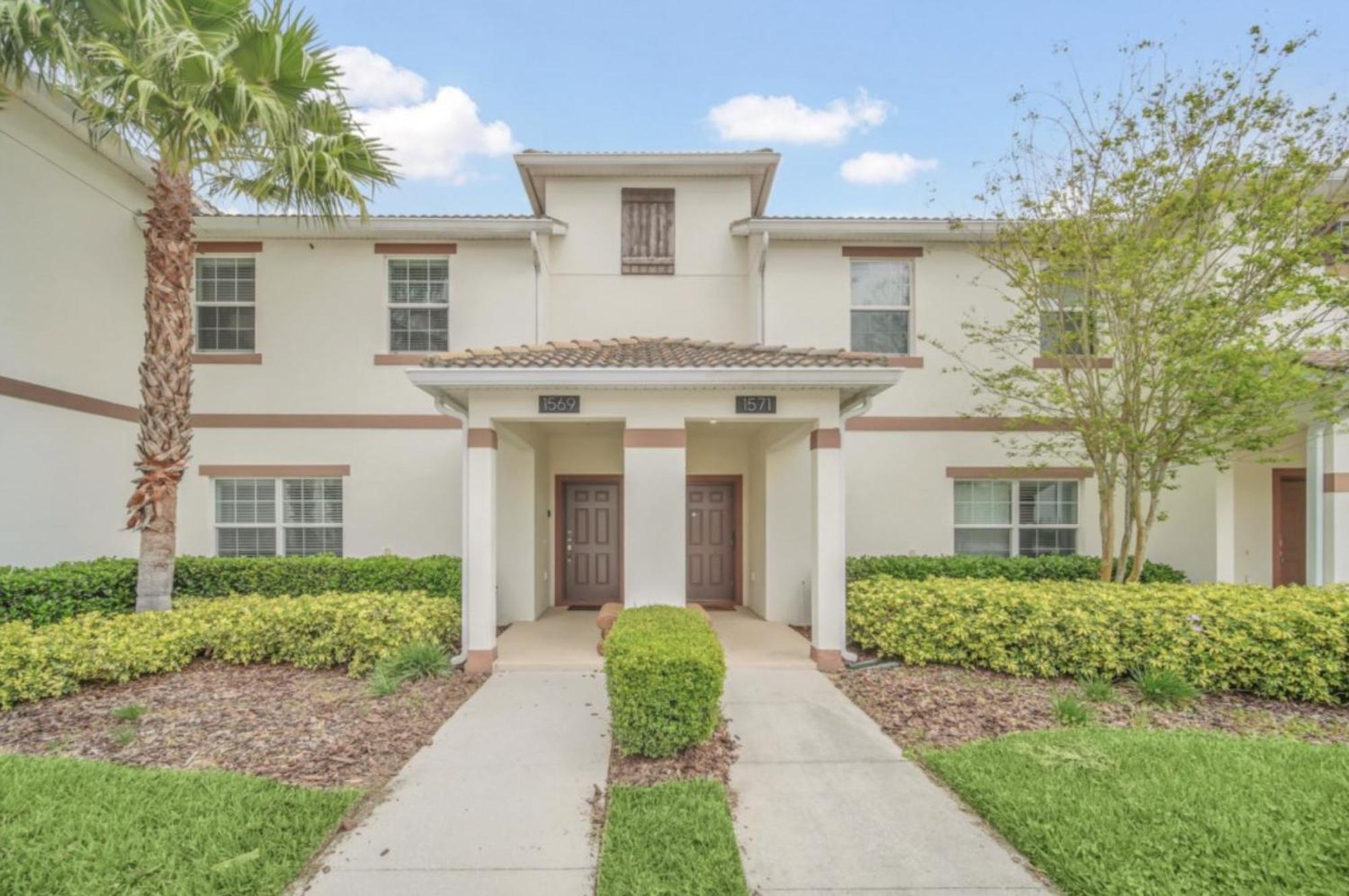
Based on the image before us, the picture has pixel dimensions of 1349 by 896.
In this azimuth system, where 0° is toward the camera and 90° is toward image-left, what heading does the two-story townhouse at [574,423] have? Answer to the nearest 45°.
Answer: approximately 0°

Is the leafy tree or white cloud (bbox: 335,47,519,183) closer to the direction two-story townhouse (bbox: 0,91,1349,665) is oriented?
the leafy tree

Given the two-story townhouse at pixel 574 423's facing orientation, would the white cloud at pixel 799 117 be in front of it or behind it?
behind

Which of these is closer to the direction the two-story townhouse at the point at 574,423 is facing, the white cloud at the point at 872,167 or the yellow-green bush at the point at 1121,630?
the yellow-green bush

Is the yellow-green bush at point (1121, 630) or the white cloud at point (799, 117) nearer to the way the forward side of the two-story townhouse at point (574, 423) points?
the yellow-green bush

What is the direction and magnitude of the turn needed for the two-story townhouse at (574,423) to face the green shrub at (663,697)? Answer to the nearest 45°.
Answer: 0° — it already faces it

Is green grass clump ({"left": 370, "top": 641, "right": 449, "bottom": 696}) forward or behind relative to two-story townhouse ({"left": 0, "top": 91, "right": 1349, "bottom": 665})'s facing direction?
forward

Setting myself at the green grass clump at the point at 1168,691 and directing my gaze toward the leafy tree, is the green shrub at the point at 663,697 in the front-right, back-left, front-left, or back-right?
back-left
